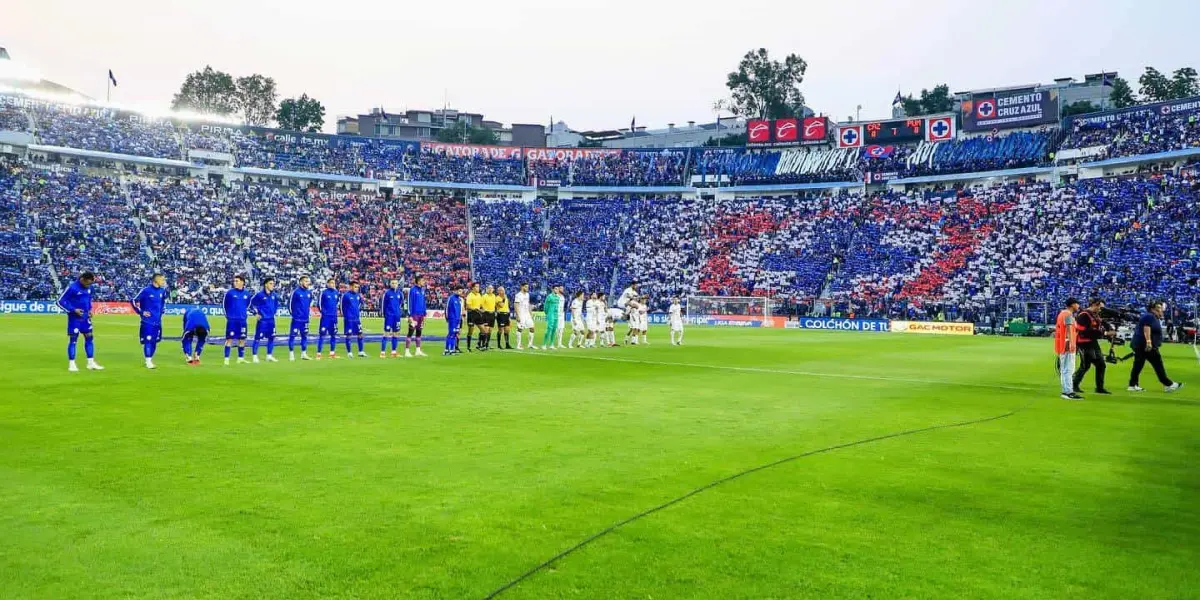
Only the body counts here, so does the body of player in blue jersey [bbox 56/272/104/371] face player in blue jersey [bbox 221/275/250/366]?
no

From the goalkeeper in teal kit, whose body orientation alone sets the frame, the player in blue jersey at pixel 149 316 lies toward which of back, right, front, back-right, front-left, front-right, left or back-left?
right

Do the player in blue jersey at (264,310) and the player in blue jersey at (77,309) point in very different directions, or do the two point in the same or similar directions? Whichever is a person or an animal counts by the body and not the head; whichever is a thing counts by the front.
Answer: same or similar directions

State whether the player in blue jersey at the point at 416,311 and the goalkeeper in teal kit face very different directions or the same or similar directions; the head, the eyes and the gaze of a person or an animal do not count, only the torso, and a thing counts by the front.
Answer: same or similar directions

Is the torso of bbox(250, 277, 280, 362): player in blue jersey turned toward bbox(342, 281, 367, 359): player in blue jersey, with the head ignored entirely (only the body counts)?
no

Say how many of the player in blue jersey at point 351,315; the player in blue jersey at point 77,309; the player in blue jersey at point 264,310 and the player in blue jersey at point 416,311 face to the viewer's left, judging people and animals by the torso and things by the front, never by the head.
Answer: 0

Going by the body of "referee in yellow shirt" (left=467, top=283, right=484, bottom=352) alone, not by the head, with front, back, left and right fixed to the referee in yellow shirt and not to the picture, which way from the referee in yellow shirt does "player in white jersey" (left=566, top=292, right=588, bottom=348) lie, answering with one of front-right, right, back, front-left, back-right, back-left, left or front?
left

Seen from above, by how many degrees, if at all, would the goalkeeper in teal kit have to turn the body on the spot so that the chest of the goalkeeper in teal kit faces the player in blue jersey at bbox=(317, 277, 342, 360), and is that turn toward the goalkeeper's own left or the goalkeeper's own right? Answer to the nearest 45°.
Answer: approximately 90° to the goalkeeper's own right

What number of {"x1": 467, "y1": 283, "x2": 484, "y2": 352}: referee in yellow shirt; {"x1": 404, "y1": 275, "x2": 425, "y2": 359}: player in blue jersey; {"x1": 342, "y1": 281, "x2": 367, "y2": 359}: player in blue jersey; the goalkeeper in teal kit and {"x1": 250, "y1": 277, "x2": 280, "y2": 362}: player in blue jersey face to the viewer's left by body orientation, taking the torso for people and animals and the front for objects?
0

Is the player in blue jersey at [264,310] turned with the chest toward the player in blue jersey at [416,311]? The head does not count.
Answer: no

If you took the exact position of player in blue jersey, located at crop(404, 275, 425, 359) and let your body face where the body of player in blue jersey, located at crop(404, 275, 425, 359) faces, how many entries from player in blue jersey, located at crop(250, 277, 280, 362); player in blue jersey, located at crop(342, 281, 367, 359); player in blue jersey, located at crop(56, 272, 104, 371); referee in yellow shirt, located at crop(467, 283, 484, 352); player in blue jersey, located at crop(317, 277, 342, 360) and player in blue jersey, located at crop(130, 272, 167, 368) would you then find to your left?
1

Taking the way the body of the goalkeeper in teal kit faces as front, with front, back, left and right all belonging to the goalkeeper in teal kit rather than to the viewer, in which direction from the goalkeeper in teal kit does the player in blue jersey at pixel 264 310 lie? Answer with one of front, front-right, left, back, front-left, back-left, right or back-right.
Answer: right

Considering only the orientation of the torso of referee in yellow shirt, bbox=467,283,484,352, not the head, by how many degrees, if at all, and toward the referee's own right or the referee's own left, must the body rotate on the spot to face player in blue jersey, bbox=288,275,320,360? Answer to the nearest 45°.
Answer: approximately 90° to the referee's own right

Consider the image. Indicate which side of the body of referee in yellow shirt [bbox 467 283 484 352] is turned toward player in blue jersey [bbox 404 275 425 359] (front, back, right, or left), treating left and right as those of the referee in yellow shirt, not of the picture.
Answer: right

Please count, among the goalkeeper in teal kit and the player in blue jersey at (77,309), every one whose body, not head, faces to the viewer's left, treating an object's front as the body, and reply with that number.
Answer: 0

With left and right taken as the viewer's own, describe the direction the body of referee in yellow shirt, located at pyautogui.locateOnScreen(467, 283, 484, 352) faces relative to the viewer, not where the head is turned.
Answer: facing the viewer and to the right of the viewer
